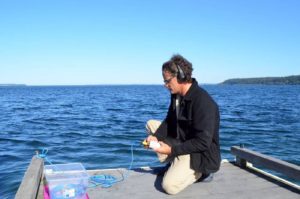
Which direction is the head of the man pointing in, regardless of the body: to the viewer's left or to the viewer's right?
to the viewer's left

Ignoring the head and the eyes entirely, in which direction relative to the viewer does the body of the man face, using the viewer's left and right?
facing to the left of the viewer

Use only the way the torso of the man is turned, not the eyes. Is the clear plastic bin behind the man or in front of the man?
in front
